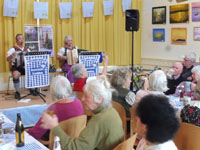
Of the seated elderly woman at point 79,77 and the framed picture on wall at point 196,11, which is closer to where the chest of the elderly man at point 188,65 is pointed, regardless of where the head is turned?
the seated elderly woman

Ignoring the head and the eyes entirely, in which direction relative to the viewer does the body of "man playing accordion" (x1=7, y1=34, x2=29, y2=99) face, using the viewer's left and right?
facing the viewer and to the right of the viewer

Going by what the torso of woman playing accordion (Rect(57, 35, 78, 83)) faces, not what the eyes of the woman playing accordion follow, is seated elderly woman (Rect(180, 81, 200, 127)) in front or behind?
in front

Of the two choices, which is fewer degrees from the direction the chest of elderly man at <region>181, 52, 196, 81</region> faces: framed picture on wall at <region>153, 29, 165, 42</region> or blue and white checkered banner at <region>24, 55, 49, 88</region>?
the blue and white checkered banner

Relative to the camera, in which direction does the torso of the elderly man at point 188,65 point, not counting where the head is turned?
to the viewer's left

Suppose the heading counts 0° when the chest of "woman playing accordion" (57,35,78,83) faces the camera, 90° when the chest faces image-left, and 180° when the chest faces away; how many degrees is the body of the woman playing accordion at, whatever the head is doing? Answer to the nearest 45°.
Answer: approximately 315°

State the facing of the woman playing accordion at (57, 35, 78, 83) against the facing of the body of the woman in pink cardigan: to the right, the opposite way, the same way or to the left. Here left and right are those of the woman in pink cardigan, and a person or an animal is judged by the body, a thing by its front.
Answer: the opposite way

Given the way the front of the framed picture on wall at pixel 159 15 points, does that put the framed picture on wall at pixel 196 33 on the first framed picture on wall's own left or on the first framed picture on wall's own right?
on the first framed picture on wall's own left

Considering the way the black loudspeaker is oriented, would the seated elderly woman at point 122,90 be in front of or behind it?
in front

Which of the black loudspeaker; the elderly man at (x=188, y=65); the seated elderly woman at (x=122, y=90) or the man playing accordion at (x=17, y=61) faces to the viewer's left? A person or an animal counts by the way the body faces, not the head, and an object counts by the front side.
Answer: the elderly man

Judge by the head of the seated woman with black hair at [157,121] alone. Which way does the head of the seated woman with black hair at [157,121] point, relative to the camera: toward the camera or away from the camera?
away from the camera

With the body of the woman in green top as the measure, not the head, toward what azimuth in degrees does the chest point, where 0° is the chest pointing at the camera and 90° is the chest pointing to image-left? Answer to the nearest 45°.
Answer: approximately 135°
